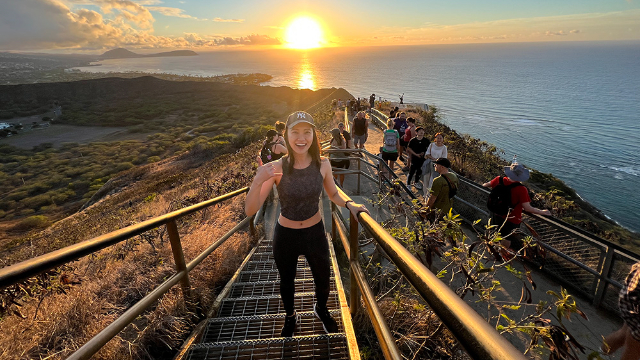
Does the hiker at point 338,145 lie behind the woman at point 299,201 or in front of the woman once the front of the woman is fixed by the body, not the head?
behind

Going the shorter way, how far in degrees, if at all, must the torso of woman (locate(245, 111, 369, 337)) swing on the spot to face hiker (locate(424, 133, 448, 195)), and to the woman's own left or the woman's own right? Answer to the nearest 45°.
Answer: approximately 135° to the woman's own left

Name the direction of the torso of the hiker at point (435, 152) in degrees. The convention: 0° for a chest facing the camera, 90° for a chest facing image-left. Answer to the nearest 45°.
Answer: approximately 0°
